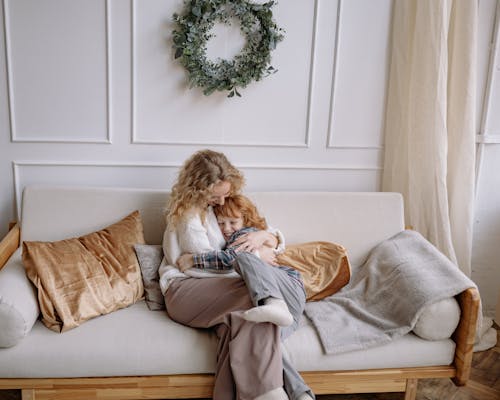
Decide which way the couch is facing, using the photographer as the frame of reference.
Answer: facing the viewer

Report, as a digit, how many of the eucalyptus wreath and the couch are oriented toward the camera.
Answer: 2

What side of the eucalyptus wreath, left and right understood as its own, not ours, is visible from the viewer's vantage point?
front

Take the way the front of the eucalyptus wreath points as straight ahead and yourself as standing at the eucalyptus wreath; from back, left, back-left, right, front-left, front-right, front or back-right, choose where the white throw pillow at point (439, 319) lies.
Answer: front-left

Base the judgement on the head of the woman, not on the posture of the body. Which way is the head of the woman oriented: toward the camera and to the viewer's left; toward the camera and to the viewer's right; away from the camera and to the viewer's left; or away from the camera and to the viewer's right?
toward the camera and to the viewer's right

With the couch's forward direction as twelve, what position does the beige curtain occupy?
The beige curtain is roughly at 8 o'clock from the couch.

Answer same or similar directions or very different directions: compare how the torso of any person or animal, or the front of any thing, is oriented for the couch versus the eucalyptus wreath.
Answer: same or similar directions

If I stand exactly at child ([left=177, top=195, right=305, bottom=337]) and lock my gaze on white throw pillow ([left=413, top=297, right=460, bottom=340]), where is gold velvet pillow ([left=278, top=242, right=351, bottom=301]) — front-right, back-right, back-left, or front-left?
front-left

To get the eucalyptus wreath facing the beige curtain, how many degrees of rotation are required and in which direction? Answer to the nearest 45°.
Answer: approximately 90° to its left

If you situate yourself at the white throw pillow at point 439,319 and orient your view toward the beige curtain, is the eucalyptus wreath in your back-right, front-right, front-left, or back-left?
front-left
